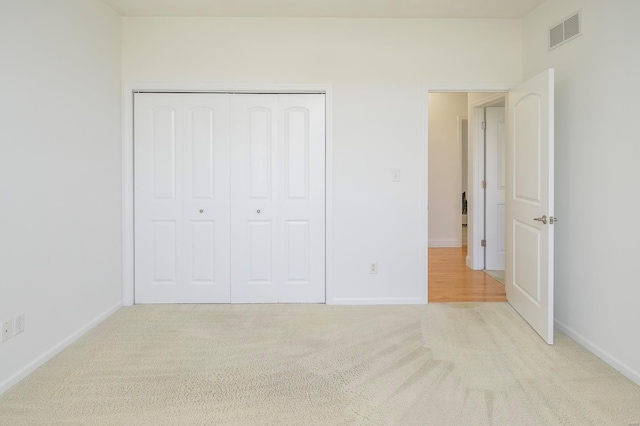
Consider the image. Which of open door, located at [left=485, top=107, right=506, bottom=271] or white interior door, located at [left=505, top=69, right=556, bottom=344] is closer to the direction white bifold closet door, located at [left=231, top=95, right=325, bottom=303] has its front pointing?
the white interior door

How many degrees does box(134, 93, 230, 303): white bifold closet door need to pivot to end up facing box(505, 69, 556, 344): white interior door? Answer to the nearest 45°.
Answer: approximately 45° to its left

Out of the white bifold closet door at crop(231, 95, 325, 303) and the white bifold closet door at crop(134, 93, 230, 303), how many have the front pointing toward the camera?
2

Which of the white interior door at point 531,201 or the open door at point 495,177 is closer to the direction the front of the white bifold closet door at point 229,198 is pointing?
the white interior door

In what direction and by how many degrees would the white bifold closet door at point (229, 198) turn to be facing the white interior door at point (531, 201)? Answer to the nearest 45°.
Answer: approximately 45° to its left

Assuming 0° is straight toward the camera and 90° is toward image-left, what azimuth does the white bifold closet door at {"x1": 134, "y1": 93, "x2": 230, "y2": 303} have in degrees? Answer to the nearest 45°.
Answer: approximately 0°
